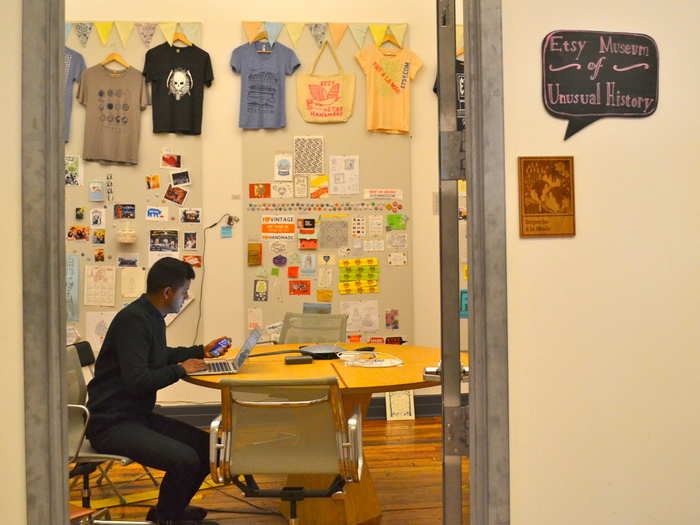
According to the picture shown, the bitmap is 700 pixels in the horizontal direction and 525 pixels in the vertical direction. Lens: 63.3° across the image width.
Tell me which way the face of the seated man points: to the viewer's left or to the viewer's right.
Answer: to the viewer's right

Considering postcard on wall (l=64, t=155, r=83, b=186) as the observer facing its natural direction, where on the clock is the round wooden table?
The round wooden table is roughly at 11 o'clock from the postcard on wall.

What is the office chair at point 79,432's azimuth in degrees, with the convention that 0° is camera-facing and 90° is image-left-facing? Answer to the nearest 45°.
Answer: approximately 270°

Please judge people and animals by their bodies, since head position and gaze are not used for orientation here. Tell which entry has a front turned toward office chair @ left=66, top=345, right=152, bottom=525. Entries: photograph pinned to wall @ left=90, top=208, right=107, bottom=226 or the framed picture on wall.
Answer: the photograph pinned to wall

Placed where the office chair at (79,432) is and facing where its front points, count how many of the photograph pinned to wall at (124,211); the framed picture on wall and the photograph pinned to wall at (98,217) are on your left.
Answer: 2

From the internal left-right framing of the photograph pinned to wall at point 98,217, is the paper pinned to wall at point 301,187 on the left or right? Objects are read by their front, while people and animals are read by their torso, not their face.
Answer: on its left

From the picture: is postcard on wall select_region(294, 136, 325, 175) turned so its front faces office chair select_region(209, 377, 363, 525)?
yes

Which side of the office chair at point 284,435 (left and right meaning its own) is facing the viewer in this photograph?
back

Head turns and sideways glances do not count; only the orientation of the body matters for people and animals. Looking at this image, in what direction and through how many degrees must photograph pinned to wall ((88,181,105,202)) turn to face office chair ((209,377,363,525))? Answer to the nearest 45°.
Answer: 0° — it already faces it

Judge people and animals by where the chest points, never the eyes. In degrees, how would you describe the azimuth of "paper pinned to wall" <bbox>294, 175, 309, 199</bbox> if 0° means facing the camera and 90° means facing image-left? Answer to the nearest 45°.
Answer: approximately 0°
